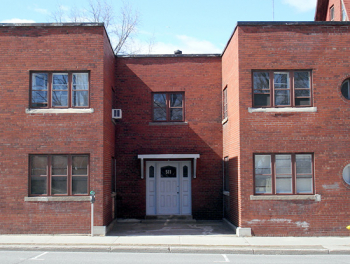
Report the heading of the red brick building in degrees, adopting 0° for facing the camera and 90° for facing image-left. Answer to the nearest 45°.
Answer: approximately 0°
